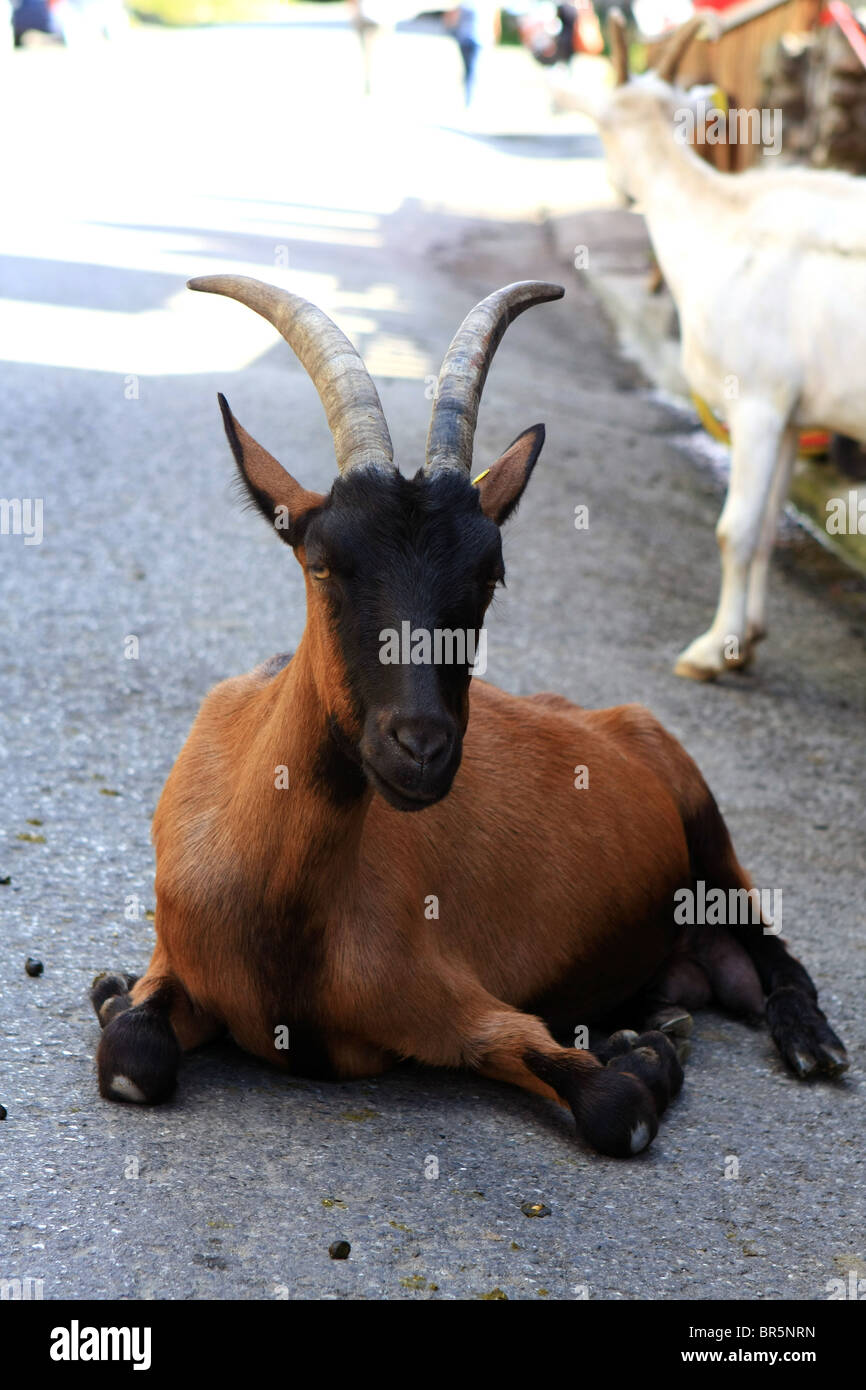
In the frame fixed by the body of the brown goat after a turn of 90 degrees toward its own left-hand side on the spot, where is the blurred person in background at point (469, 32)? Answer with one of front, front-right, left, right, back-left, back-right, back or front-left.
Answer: back-left

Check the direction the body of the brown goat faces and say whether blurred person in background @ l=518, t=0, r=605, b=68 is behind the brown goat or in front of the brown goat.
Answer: behind

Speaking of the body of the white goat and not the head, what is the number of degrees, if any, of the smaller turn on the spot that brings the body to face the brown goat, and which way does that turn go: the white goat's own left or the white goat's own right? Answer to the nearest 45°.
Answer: approximately 90° to the white goat's own left

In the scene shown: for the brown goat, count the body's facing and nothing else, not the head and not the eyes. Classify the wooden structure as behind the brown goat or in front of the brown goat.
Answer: behind

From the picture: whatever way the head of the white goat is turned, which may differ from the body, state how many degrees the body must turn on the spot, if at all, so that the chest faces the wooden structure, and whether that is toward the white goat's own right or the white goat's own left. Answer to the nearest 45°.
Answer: approximately 90° to the white goat's own right

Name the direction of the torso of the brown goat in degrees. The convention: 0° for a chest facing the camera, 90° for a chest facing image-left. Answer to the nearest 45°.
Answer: approximately 45°
